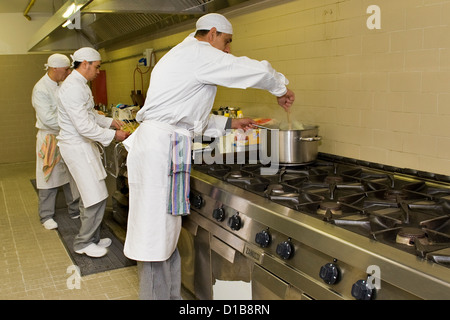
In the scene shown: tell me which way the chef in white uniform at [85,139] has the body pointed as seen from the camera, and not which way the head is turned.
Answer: to the viewer's right

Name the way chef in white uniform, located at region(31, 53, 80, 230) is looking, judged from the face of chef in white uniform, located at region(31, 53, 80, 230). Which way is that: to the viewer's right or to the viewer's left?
to the viewer's right

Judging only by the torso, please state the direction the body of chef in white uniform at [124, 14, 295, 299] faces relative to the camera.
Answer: to the viewer's right

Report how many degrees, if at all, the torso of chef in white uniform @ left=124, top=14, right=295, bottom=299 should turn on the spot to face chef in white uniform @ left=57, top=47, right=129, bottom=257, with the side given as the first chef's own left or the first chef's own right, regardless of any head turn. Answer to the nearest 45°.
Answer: approximately 135° to the first chef's own left

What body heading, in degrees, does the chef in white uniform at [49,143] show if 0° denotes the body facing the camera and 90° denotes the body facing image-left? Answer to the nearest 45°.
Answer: approximately 270°

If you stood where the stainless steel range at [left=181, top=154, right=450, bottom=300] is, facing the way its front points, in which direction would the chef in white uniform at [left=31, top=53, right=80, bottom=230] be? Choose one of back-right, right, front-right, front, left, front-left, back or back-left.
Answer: right

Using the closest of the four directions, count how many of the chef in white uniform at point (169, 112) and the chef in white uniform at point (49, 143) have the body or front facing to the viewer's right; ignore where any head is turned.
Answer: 2

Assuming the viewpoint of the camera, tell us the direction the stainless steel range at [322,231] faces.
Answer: facing the viewer and to the left of the viewer

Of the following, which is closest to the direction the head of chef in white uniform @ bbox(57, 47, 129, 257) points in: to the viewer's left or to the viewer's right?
to the viewer's right

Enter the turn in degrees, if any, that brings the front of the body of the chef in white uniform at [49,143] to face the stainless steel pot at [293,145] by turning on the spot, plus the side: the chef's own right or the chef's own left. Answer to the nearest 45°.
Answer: approximately 45° to the chef's own right

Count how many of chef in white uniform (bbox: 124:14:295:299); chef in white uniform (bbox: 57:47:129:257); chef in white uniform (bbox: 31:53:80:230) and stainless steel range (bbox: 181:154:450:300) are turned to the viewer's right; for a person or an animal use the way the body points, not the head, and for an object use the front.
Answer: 3
